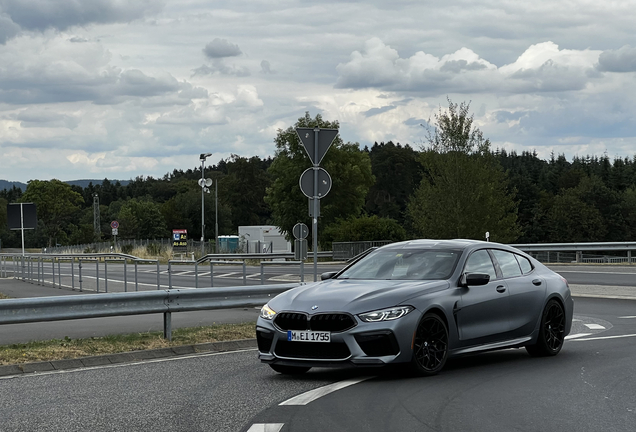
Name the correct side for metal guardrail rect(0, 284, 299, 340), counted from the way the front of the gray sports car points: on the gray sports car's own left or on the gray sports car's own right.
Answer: on the gray sports car's own right

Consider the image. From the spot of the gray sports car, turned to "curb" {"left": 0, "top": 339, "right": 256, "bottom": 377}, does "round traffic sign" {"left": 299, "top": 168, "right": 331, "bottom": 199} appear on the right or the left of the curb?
right

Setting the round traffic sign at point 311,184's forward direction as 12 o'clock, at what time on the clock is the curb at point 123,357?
The curb is roughly at 7 o'clock from the round traffic sign.

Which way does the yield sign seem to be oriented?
away from the camera

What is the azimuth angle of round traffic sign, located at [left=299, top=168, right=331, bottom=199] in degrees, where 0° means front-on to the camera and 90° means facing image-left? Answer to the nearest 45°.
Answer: approximately 180°

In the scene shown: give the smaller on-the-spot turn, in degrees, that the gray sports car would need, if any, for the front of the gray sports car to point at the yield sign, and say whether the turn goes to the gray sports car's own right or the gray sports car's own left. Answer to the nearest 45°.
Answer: approximately 135° to the gray sports car's own right

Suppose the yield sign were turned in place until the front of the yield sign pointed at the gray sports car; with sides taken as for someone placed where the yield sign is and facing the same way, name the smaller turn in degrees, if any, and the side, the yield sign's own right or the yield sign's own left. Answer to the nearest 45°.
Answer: approximately 180°

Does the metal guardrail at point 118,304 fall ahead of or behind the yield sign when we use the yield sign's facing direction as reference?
behind
